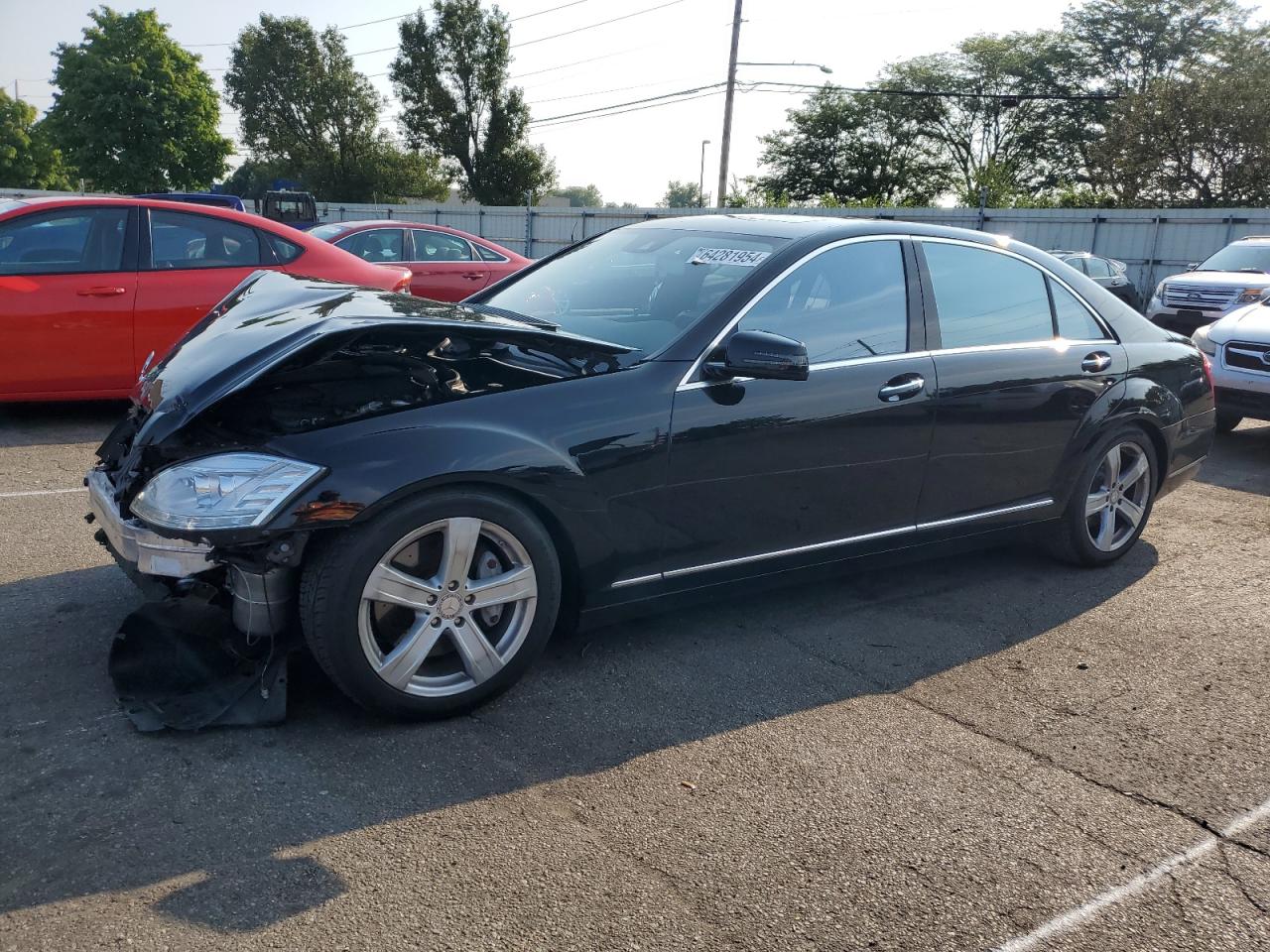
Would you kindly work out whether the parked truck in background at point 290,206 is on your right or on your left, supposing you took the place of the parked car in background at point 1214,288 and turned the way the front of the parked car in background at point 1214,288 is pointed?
on your right

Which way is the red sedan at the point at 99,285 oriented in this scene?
to the viewer's left

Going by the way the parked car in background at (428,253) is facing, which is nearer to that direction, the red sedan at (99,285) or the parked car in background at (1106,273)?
the red sedan

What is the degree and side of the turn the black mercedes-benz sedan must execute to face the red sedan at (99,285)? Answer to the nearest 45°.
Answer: approximately 90° to its right

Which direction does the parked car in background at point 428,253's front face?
to the viewer's left

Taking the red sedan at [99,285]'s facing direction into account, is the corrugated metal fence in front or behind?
behind

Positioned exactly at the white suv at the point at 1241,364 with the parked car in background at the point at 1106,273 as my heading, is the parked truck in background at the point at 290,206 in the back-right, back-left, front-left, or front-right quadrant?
front-left

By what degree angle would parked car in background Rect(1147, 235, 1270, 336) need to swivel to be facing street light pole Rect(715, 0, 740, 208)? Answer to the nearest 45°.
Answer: approximately 90° to its right
